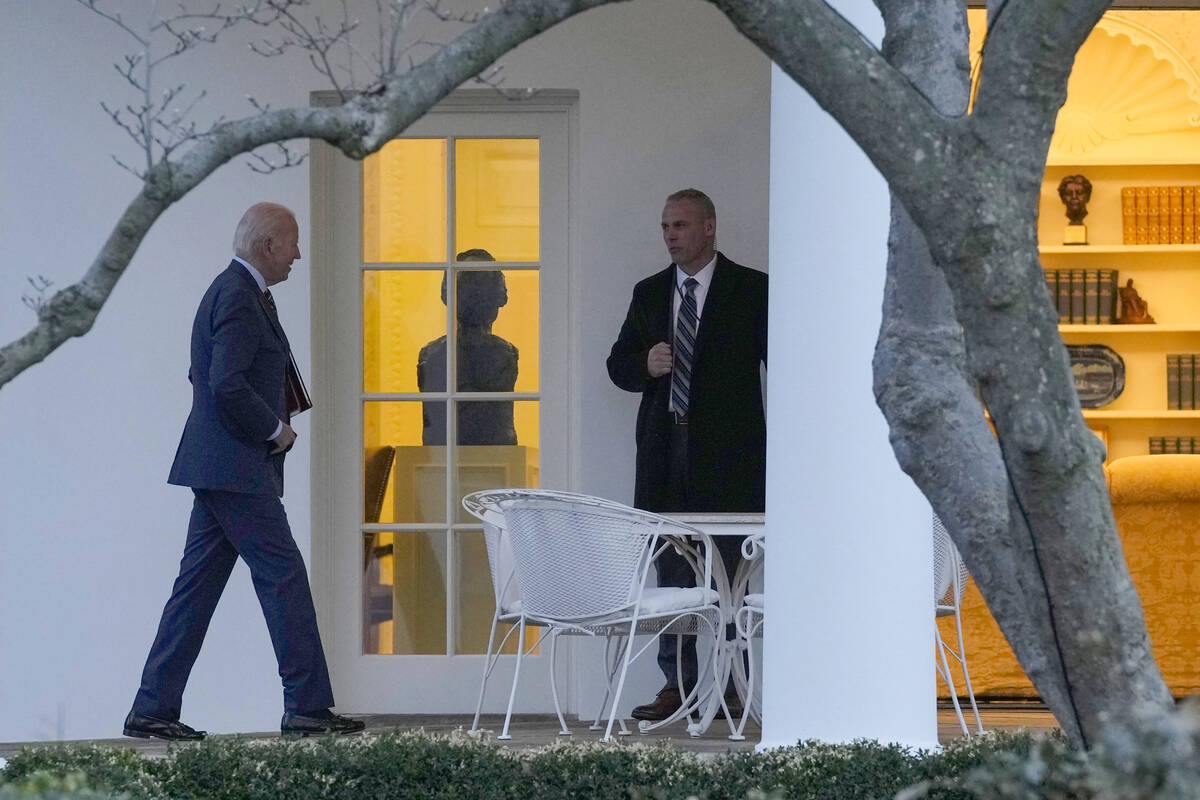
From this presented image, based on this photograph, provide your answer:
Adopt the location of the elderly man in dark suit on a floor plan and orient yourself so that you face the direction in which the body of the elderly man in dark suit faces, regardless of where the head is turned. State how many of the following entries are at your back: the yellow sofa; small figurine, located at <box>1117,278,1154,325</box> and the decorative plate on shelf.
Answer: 0

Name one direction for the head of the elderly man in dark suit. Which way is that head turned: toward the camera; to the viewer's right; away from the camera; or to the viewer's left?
to the viewer's right

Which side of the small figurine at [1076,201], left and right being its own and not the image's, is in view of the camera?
front

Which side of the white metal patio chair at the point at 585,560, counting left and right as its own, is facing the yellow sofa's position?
front

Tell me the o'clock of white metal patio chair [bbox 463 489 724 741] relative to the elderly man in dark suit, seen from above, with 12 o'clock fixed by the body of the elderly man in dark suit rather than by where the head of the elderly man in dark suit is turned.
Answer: The white metal patio chair is roughly at 1 o'clock from the elderly man in dark suit.

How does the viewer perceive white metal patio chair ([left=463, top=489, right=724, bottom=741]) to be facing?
facing away from the viewer and to the right of the viewer

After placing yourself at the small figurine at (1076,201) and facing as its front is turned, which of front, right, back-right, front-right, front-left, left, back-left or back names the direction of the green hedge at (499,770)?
front

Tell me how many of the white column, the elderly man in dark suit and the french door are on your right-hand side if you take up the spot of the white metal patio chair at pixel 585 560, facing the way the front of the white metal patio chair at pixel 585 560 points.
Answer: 1

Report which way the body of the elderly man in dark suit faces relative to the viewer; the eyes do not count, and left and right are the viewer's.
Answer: facing to the right of the viewer

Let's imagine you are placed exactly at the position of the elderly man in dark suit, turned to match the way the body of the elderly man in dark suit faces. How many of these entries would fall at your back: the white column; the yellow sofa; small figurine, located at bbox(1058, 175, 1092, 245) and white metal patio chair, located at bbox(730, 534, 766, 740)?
0

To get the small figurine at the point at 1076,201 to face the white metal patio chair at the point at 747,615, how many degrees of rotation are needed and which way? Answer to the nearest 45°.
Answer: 0° — it already faces it

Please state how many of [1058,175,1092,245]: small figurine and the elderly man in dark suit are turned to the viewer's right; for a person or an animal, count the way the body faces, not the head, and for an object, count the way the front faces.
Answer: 1

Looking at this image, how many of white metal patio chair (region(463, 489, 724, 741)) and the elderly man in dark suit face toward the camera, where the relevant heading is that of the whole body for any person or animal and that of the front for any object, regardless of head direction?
0

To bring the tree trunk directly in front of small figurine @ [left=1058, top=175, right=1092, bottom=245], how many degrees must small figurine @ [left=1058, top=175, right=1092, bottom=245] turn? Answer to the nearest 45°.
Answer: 0° — it already faces it

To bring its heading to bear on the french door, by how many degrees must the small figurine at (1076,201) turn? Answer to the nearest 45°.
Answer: approximately 45° to its right

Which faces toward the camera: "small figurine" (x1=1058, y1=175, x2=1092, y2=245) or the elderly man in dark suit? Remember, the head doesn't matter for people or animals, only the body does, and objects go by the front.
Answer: the small figurine

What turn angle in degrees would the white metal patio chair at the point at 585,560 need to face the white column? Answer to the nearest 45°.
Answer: approximately 90° to its right

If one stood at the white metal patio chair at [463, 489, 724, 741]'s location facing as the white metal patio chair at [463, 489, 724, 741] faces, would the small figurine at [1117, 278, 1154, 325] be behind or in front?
in front
